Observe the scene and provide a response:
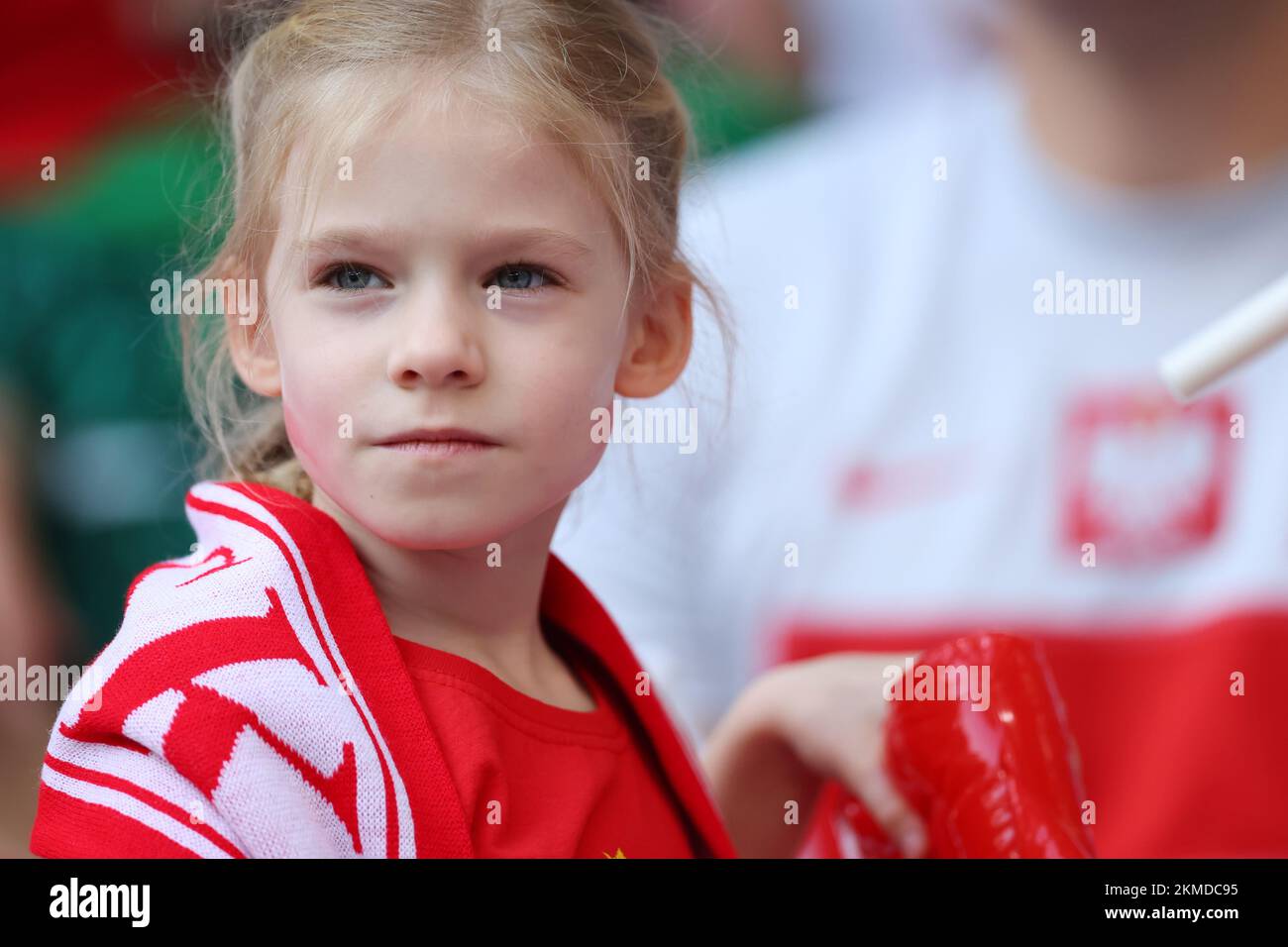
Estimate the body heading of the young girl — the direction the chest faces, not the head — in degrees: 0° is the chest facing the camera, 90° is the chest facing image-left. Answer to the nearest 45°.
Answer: approximately 315°

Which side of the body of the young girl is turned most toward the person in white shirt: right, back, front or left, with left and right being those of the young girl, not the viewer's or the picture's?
left
